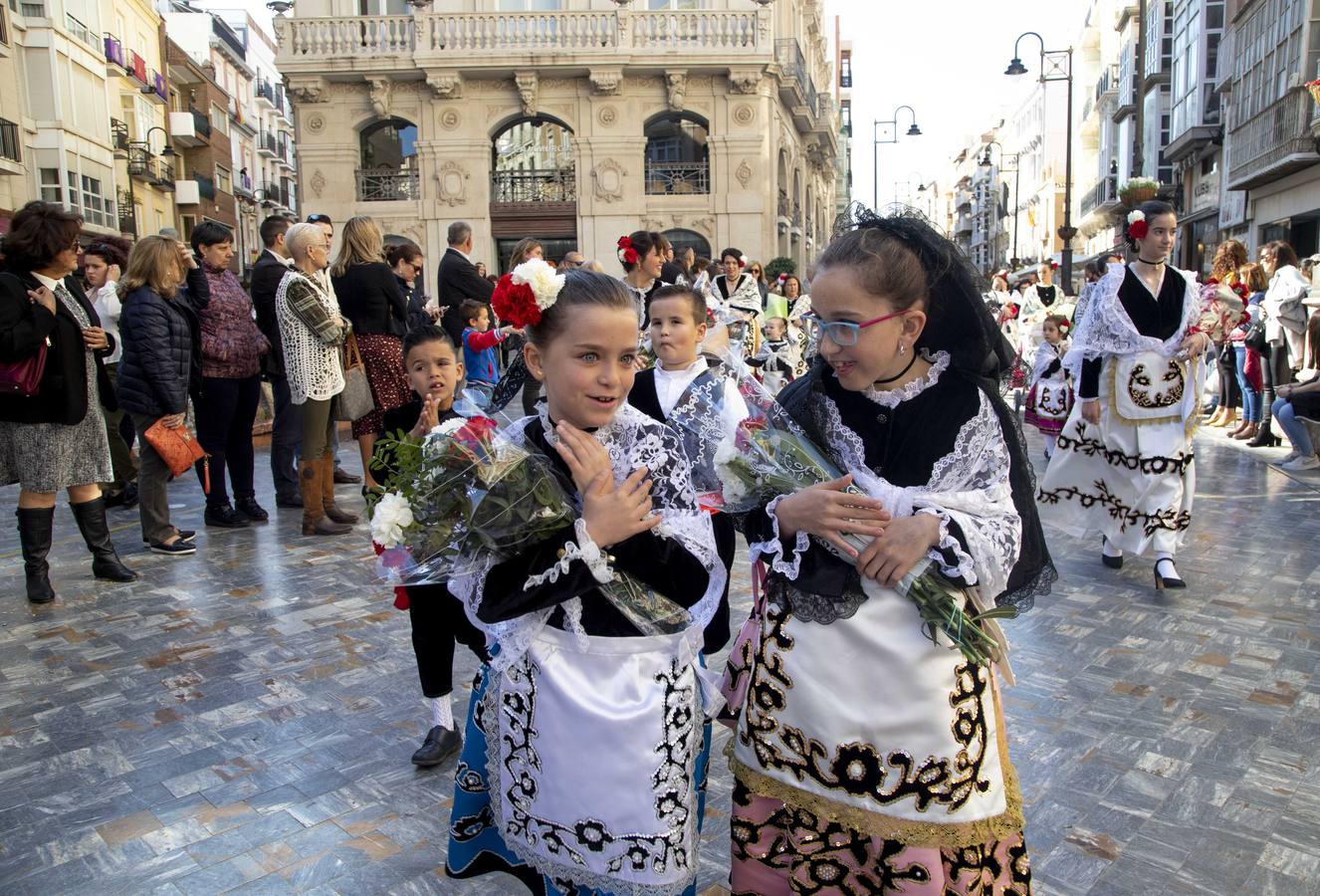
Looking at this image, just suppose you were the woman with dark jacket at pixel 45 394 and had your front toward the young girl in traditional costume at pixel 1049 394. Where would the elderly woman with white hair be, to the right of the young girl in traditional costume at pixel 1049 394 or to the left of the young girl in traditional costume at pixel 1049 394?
left

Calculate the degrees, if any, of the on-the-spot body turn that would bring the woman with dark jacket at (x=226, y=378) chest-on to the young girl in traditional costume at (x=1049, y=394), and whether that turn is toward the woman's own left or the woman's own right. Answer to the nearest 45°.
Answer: approximately 45° to the woman's own left

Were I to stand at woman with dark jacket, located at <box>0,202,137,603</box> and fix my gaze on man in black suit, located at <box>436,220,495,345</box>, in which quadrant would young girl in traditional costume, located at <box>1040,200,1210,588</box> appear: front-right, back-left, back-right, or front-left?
front-right

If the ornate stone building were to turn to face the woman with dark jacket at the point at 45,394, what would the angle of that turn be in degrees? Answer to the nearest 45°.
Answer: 0° — it already faces them

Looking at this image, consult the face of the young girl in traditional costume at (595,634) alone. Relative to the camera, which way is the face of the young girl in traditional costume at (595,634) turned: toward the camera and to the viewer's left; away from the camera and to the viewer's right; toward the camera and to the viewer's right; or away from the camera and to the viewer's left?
toward the camera and to the viewer's right

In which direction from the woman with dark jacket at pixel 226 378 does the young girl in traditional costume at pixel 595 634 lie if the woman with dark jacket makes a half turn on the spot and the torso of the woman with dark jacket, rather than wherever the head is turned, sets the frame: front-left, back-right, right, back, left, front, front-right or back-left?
back-left

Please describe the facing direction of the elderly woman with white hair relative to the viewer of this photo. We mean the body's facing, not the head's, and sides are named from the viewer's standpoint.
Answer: facing to the right of the viewer

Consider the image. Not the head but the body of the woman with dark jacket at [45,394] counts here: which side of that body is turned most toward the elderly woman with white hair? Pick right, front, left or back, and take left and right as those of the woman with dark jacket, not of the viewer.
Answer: left

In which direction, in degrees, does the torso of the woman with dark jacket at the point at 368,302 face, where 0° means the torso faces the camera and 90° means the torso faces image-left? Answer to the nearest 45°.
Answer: approximately 225°

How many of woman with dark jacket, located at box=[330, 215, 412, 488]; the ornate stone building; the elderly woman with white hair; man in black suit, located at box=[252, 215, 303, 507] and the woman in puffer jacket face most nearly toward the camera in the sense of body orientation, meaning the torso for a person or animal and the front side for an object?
1

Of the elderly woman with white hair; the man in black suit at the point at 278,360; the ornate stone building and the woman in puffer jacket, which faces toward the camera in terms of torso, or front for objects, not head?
the ornate stone building

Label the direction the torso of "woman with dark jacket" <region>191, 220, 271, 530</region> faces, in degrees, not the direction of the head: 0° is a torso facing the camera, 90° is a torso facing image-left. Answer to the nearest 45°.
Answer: approximately 315°
